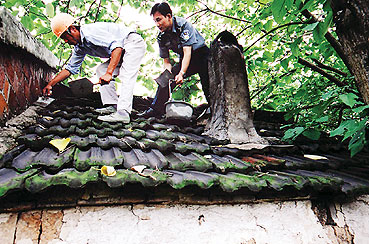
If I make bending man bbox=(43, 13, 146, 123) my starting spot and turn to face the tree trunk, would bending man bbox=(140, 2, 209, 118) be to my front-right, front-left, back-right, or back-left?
front-right

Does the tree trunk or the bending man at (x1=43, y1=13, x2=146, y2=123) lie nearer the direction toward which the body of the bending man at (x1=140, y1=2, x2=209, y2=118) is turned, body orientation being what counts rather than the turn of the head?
the bending man at (x1=43, y1=13, x2=146, y2=123)

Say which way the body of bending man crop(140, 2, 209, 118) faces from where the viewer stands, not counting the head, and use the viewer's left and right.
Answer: facing the viewer and to the left of the viewer

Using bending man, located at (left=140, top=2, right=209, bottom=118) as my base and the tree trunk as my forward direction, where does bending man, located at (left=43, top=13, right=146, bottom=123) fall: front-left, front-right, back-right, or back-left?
back-left

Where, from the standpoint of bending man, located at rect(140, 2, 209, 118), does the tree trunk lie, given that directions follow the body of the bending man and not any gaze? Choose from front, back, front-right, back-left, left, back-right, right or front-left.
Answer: left

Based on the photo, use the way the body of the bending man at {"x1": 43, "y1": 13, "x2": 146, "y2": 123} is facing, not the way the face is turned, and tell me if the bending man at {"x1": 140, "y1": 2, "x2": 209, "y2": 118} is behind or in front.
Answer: behind

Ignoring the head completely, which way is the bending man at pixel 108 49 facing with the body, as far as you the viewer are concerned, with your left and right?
facing to the left of the viewer

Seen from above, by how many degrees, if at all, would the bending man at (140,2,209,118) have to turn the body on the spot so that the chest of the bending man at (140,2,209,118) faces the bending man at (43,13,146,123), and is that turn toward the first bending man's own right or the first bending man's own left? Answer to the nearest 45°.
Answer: approximately 45° to the first bending man's own right

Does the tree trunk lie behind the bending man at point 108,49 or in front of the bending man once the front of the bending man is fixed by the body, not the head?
behind

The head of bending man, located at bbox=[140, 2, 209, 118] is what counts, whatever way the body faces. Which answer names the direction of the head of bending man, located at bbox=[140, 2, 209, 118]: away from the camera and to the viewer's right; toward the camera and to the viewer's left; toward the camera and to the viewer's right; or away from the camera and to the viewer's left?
toward the camera and to the viewer's left
